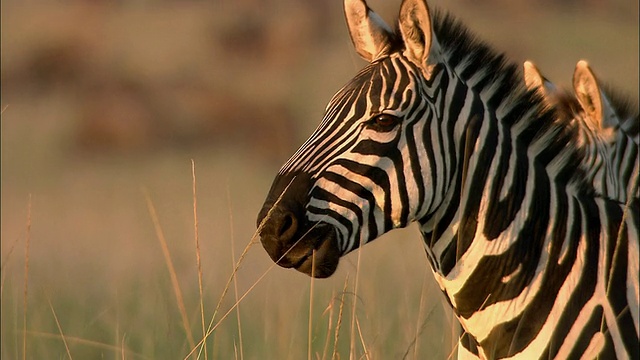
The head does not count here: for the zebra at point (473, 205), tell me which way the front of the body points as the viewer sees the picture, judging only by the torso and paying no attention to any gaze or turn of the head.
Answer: to the viewer's left

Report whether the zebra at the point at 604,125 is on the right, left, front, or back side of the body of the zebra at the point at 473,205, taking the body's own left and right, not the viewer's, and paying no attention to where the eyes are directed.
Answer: right
